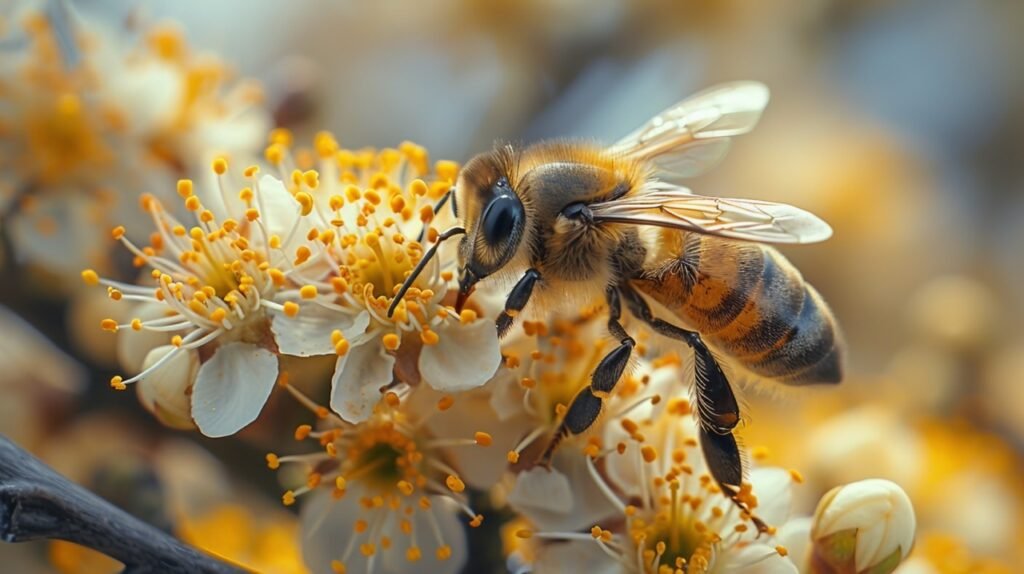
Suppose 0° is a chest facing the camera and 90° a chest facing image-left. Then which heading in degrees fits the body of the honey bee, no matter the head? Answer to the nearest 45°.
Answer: approximately 90°
